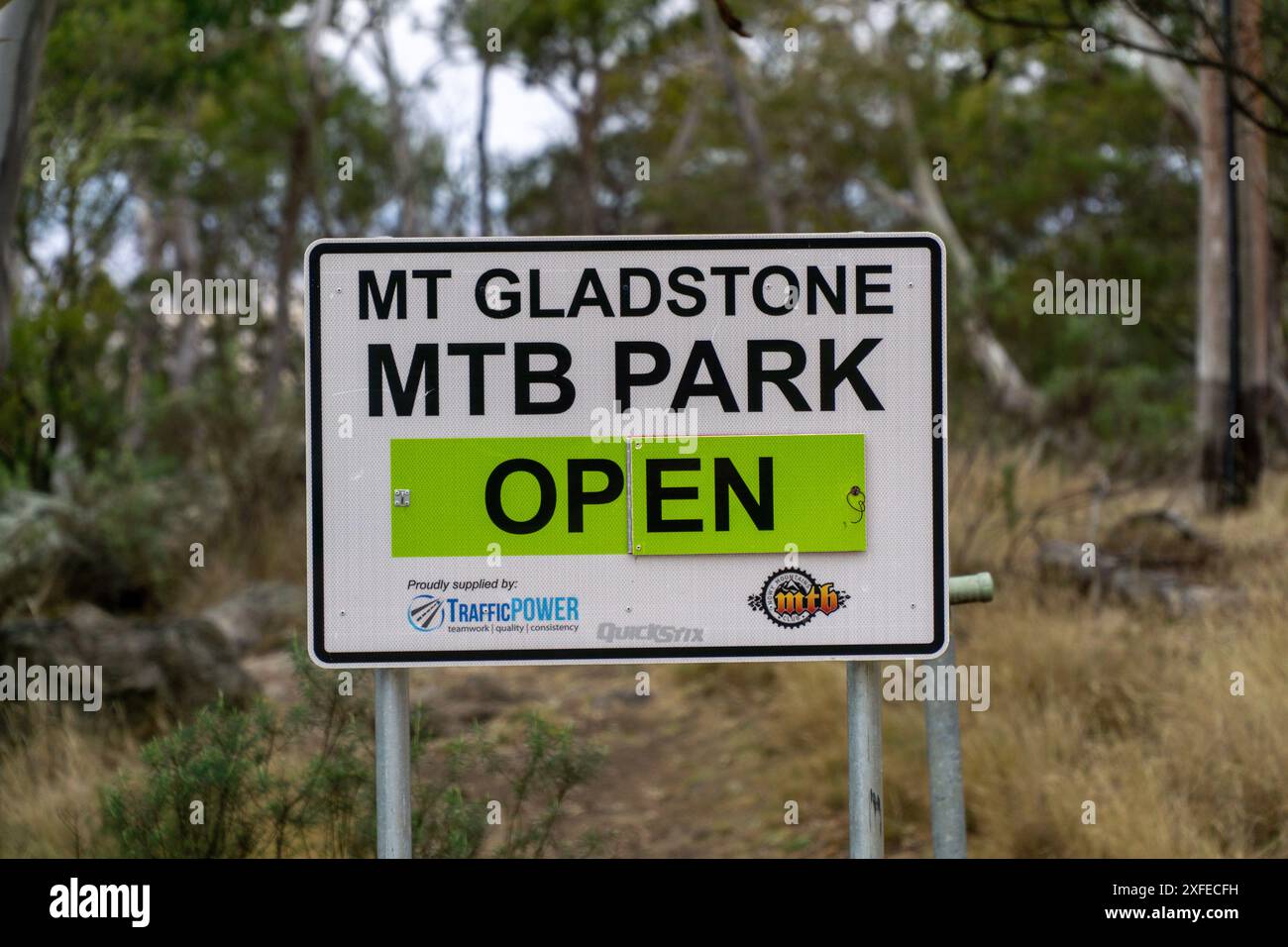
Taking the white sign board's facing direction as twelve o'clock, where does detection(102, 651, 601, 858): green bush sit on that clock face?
The green bush is roughly at 5 o'clock from the white sign board.

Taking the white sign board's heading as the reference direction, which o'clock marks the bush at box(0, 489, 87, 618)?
The bush is roughly at 5 o'clock from the white sign board.

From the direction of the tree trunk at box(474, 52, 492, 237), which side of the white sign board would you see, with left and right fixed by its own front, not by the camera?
back

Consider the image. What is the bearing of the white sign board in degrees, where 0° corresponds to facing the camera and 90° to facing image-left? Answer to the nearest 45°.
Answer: approximately 0°

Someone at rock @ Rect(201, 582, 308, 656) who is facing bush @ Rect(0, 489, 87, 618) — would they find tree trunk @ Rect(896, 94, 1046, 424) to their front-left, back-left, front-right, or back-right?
back-right

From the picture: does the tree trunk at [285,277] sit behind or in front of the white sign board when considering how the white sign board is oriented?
behind

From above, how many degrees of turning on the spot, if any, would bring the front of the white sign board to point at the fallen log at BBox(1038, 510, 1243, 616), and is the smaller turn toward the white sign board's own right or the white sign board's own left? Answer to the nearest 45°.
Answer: approximately 135° to the white sign board's own left

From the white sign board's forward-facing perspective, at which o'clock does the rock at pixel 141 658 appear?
The rock is roughly at 5 o'clock from the white sign board.

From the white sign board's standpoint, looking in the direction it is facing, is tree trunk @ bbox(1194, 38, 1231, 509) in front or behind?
behind
